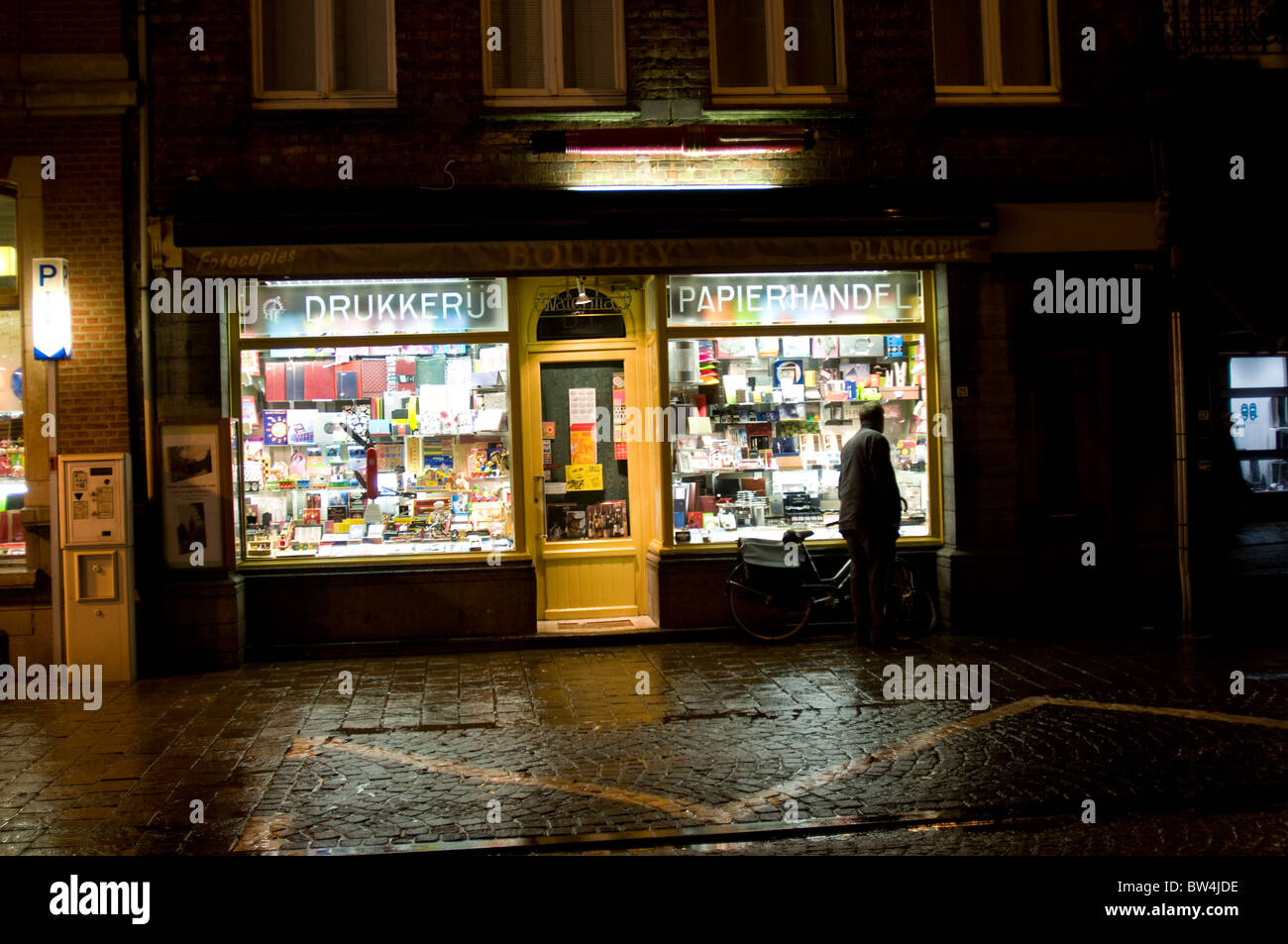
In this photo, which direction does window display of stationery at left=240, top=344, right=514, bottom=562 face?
toward the camera

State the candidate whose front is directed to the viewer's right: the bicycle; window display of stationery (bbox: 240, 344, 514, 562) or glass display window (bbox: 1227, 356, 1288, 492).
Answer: the bicycle

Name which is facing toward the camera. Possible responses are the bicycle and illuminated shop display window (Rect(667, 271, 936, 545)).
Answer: the illuminated shop display window

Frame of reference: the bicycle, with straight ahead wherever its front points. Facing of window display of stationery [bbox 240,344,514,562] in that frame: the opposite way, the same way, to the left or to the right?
to the right

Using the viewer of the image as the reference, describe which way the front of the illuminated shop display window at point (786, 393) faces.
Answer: facing the viewer

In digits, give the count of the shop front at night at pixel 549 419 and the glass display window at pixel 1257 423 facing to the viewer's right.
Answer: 0

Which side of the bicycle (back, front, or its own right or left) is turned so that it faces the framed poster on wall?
back

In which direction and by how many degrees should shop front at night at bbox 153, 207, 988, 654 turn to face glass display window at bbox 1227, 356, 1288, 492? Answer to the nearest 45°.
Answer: approximately 90° to its left

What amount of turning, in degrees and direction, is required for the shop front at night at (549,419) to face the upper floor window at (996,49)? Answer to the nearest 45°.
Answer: approximately 90° to its left

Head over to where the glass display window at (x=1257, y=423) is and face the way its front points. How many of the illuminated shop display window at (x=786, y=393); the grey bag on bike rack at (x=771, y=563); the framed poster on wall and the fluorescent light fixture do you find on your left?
0

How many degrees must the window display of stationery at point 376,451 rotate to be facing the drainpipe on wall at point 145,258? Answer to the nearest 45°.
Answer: approximately 90° to its right

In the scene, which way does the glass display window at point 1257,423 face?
toward the camera

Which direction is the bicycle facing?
to the viewer's right

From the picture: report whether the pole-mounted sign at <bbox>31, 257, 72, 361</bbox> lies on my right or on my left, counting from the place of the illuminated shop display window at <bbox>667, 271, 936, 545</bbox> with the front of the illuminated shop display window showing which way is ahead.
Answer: on my right

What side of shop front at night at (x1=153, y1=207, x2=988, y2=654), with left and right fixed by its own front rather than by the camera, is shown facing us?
front
